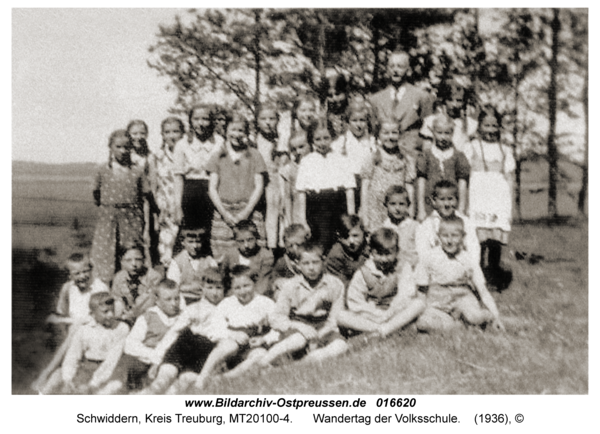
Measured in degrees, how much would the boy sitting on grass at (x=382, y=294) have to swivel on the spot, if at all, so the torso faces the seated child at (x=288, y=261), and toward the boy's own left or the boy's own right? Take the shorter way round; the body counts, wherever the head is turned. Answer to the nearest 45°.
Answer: approximately 90° to the boy's own right

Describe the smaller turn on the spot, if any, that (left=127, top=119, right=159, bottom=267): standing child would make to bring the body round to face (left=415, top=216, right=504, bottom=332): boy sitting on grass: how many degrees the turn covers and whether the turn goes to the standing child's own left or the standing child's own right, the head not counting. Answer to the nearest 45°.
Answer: approximately 90° to the standing child's own left

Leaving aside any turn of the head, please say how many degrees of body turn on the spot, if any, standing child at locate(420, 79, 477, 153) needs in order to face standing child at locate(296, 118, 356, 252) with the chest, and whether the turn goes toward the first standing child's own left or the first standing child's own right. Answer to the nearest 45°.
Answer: approximately 45° to the first standing child's own right

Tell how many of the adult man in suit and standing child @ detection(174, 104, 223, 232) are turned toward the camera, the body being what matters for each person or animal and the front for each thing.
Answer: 2
